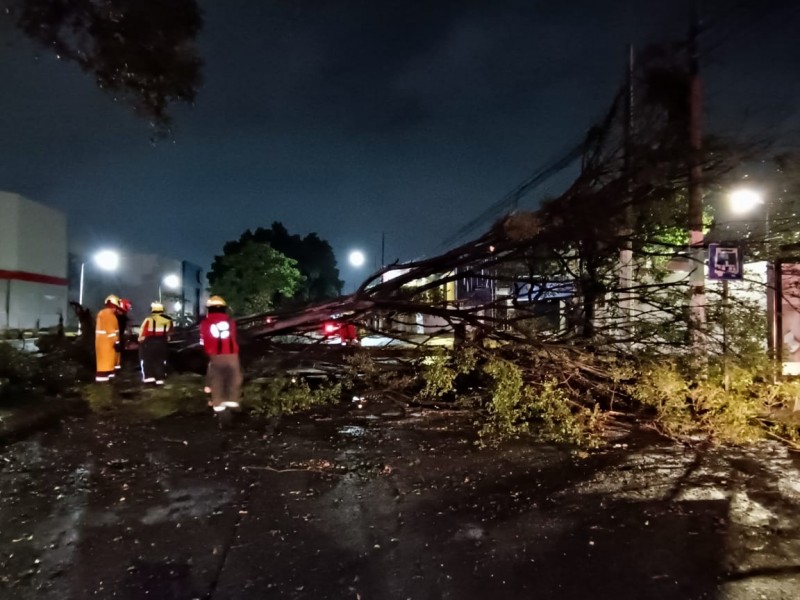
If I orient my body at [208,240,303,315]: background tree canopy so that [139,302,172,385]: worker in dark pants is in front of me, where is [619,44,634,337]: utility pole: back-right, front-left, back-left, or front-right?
front-left

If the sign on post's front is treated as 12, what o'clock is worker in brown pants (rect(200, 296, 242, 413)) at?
The worker in brown pants is roughly at 2 o'clock from the sign on post.

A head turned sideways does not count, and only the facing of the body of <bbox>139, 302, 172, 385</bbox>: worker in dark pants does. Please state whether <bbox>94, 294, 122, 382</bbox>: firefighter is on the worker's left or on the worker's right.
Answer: on the worker's left

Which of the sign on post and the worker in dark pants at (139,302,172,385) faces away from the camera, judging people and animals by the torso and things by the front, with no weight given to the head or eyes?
the worker in dark pants

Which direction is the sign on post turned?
toward the camera

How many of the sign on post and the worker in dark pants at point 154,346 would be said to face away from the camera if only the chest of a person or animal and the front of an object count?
1

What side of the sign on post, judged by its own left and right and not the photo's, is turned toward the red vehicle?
right

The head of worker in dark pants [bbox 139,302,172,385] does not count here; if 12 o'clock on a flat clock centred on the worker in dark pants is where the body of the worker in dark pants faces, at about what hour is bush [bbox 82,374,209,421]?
The bush is roughly at 6 o'clock from the worker in dark pants.

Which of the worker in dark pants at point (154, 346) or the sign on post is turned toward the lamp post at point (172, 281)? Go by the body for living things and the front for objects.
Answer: the worker in dark pants

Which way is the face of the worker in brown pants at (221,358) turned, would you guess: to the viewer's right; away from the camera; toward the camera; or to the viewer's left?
away from the camera

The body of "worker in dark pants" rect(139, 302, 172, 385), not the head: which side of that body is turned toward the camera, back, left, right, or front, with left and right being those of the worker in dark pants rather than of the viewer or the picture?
back

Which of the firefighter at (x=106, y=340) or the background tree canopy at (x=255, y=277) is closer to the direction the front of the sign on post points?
the firefighter

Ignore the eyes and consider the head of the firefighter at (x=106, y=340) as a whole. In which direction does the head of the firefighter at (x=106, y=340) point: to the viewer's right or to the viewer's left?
to the viewer's right
